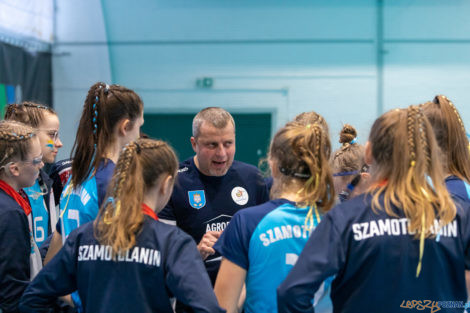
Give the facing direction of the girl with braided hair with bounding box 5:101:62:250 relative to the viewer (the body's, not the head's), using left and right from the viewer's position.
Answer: facing to the right of the viewer

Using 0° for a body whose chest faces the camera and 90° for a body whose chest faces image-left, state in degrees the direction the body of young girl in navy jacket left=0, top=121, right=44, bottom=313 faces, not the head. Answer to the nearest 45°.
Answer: approximately 270°

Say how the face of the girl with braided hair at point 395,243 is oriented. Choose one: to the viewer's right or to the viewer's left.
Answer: to the viewer's left

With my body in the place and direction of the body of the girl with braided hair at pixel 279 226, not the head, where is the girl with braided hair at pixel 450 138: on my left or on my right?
on my right

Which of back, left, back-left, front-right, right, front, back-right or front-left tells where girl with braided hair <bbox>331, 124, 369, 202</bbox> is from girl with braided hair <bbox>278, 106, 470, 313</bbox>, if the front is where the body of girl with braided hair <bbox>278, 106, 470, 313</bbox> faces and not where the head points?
front

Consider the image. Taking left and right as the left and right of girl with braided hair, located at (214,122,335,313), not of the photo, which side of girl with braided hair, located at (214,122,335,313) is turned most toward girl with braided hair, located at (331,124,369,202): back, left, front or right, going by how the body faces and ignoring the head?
front

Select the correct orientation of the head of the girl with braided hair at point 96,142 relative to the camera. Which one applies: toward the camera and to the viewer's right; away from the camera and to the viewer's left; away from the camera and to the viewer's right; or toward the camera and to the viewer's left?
away from the camera and to the viewer's right

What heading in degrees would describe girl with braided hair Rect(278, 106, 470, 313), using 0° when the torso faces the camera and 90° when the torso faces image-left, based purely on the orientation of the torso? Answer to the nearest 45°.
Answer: approximately 180°

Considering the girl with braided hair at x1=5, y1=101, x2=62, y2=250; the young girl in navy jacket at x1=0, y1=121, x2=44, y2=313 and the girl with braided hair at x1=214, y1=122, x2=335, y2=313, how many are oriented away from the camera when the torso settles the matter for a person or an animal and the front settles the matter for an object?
1

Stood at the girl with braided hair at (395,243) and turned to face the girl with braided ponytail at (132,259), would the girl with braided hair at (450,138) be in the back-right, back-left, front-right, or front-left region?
back-right

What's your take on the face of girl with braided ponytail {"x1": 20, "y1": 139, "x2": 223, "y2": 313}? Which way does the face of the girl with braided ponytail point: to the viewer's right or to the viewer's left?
to the viewer's right
